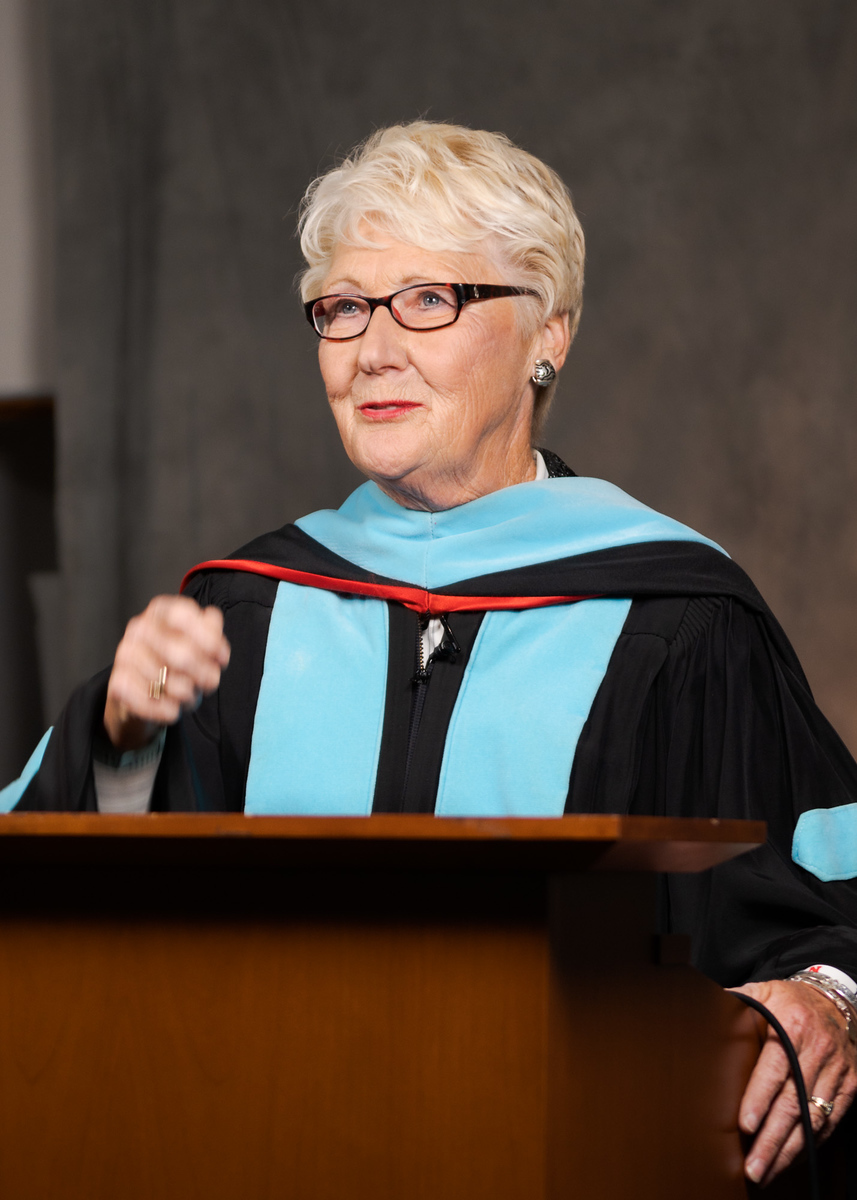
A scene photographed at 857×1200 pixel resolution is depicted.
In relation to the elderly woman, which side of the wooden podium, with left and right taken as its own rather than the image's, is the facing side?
back

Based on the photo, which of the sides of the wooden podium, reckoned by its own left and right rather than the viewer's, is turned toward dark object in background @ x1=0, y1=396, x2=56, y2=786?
back

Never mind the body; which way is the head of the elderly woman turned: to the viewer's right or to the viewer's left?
to the viewer's left

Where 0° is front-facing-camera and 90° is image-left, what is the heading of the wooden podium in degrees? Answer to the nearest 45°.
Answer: approximately 0°
